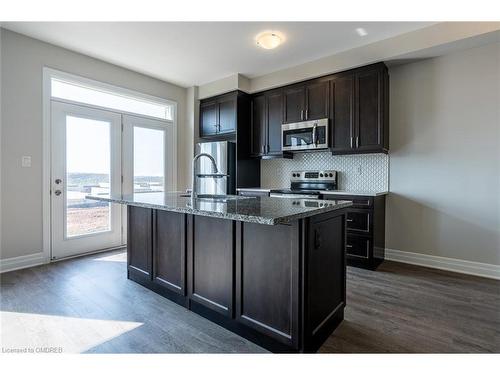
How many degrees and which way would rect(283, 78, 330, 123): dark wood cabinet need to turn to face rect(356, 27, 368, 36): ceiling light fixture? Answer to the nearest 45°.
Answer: approximately 90° to its left

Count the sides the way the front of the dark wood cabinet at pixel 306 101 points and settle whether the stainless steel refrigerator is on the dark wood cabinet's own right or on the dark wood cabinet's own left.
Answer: on the dark wood cabinet's own right

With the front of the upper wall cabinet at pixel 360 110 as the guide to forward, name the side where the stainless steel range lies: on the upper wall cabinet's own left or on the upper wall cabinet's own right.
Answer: on the upper wall cabinet's own right

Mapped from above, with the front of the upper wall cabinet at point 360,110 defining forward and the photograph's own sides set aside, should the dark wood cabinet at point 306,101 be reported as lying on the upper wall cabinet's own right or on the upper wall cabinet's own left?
on the upper wall cabinet's own right

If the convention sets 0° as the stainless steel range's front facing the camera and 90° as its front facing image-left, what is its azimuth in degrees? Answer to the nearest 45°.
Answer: approximately 45°

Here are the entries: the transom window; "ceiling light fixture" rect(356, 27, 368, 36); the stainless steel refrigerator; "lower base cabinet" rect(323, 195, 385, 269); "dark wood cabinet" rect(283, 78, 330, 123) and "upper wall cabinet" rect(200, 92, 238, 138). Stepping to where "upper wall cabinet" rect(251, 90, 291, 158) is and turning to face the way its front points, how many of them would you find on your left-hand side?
3

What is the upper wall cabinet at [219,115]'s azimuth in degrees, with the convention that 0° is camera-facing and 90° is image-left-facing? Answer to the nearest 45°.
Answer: approximately 45°

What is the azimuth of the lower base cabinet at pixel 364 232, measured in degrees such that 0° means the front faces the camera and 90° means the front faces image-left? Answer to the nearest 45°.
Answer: approximately 45°

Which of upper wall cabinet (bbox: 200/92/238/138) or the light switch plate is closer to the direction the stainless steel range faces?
the light switch plate

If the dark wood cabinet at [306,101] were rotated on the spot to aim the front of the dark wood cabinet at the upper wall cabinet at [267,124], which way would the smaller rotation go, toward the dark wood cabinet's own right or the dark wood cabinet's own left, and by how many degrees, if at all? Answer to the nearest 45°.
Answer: approximately 90° to the dark wood cabinet's own right
